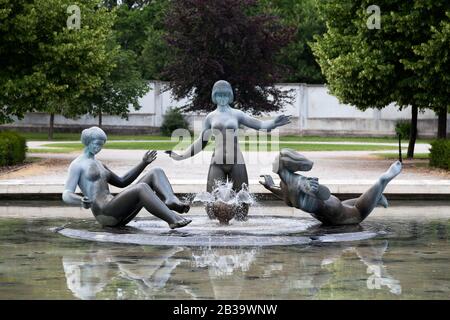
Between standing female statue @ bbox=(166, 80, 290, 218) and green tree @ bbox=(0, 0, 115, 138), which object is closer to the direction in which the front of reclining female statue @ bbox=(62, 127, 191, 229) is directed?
the standing female statue

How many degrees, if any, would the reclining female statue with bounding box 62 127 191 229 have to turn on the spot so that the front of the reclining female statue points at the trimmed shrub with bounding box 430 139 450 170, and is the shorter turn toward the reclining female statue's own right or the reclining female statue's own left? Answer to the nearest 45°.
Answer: approximately 90° to the reclining female statue's own left

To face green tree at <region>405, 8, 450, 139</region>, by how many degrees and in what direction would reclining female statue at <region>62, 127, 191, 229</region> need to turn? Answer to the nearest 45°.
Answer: approximately 90° to its left

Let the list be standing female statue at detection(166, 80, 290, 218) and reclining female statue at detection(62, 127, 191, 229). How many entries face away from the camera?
0

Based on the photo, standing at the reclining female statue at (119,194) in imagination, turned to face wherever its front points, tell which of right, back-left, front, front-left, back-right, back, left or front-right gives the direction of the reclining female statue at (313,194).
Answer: front-left

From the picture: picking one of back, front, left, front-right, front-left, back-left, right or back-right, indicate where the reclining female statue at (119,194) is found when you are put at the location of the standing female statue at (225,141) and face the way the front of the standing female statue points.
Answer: front-right

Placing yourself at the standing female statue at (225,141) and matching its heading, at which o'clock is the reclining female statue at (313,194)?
The reclining female statue is roughly at 10 o'clock from the standing female statue.

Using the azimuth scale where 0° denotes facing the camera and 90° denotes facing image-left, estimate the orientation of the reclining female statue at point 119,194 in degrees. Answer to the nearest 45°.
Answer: approximately 315°

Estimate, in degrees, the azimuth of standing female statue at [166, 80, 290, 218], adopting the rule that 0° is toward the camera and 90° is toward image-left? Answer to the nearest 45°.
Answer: approximately 0°
